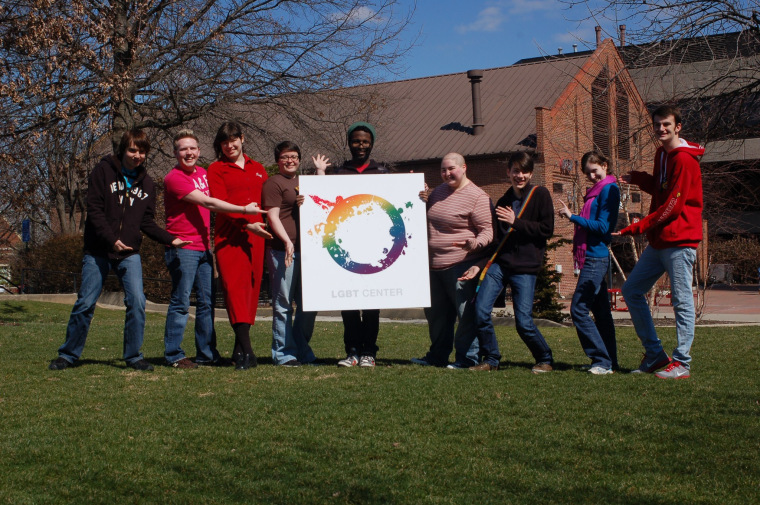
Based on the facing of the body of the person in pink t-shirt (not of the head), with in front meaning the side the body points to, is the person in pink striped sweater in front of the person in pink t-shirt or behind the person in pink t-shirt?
in front

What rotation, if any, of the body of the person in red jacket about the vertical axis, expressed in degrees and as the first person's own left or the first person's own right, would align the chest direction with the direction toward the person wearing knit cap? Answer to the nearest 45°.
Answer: approximately 45° to the first person's own right

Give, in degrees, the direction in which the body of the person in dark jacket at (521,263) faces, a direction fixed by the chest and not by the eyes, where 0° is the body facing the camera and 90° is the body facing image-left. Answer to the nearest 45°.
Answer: approximately 45°

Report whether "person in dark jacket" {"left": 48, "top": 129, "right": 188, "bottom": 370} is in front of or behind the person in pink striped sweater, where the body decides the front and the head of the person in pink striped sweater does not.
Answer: in front

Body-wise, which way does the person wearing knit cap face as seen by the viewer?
toward the camera

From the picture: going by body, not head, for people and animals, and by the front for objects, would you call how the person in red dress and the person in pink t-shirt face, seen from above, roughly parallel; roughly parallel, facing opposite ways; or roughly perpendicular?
roughly parallel

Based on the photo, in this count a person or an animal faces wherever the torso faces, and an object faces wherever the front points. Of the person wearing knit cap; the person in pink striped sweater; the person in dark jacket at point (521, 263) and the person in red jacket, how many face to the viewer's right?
0

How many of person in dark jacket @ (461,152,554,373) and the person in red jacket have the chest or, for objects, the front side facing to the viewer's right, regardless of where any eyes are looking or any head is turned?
0

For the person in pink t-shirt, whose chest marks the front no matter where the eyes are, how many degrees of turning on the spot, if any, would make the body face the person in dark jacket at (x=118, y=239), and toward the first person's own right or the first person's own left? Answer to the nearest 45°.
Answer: approximately 135° to the first person's own right

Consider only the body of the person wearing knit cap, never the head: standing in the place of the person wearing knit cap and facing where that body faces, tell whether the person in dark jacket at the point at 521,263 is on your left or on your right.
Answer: on your left

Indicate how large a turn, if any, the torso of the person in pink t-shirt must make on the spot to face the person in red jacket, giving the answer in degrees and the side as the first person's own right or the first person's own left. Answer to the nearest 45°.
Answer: approximately 45° to the first person's own left

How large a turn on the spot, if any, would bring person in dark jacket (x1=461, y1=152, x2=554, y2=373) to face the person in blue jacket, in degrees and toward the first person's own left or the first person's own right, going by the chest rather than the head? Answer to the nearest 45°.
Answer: approximately 135° to the first person's own left

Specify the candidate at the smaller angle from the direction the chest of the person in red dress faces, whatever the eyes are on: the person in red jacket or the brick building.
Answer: the person in red jacket

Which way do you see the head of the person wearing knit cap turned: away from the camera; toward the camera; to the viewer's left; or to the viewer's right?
toward the camera

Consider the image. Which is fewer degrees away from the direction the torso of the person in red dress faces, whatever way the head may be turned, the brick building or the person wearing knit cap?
the person wearing knit cap

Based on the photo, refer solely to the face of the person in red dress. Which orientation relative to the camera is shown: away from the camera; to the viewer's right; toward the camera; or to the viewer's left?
toward the camera

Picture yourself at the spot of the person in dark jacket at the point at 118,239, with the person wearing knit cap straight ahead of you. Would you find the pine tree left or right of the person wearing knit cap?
left

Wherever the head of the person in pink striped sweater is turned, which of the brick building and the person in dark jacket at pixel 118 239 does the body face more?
the person in dark jacket

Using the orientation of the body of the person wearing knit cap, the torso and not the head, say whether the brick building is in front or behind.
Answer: behind
